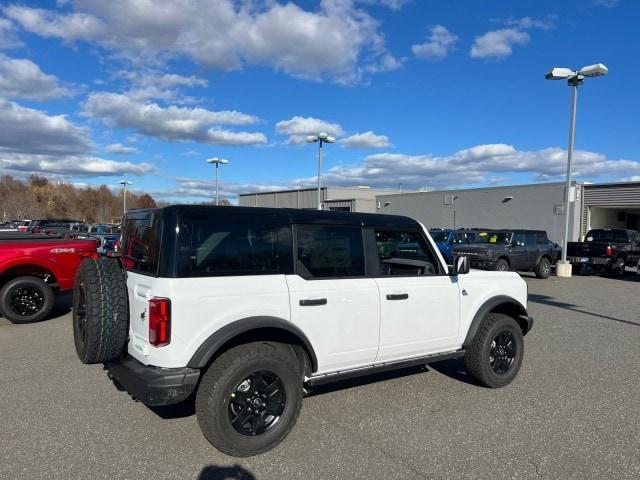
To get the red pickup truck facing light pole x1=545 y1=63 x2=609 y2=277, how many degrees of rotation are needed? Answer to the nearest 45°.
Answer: approximately 180°

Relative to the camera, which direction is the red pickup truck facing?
to the viewer's left

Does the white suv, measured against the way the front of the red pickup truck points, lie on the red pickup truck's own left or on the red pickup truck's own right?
on the red pickup truck's own left

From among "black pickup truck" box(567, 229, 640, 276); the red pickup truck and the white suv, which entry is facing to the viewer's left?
the red pickup truck

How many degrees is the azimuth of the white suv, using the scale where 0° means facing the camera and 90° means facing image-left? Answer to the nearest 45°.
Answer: approximately 225°

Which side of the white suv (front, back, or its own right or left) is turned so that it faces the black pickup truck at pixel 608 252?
front

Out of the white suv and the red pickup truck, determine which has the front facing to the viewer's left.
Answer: the red pickup truck

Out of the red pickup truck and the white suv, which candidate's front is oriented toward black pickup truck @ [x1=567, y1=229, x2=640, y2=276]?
the white suv

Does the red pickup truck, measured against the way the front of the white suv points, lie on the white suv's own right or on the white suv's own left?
on the white suv's own left

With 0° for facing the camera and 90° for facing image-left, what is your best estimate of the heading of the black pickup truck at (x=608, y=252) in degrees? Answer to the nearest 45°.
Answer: approximately 225°

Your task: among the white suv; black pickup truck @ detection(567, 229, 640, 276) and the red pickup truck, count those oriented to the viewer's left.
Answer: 1

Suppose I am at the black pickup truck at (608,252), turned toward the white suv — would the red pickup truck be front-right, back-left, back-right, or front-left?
front-right

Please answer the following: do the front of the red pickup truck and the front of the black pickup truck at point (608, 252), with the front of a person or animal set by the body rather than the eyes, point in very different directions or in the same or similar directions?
very different directions

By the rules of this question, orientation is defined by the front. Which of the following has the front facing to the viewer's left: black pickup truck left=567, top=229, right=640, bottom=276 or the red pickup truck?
the red pickup truck

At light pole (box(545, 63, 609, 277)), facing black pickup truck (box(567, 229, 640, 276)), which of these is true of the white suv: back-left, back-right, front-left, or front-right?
back-right

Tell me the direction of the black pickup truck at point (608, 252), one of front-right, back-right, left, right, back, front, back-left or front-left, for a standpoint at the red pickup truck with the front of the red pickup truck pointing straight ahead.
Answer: back

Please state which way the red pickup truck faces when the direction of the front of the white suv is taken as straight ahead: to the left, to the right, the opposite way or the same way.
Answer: the opposite way

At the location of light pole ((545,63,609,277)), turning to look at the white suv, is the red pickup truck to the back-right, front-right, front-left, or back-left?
front-right
